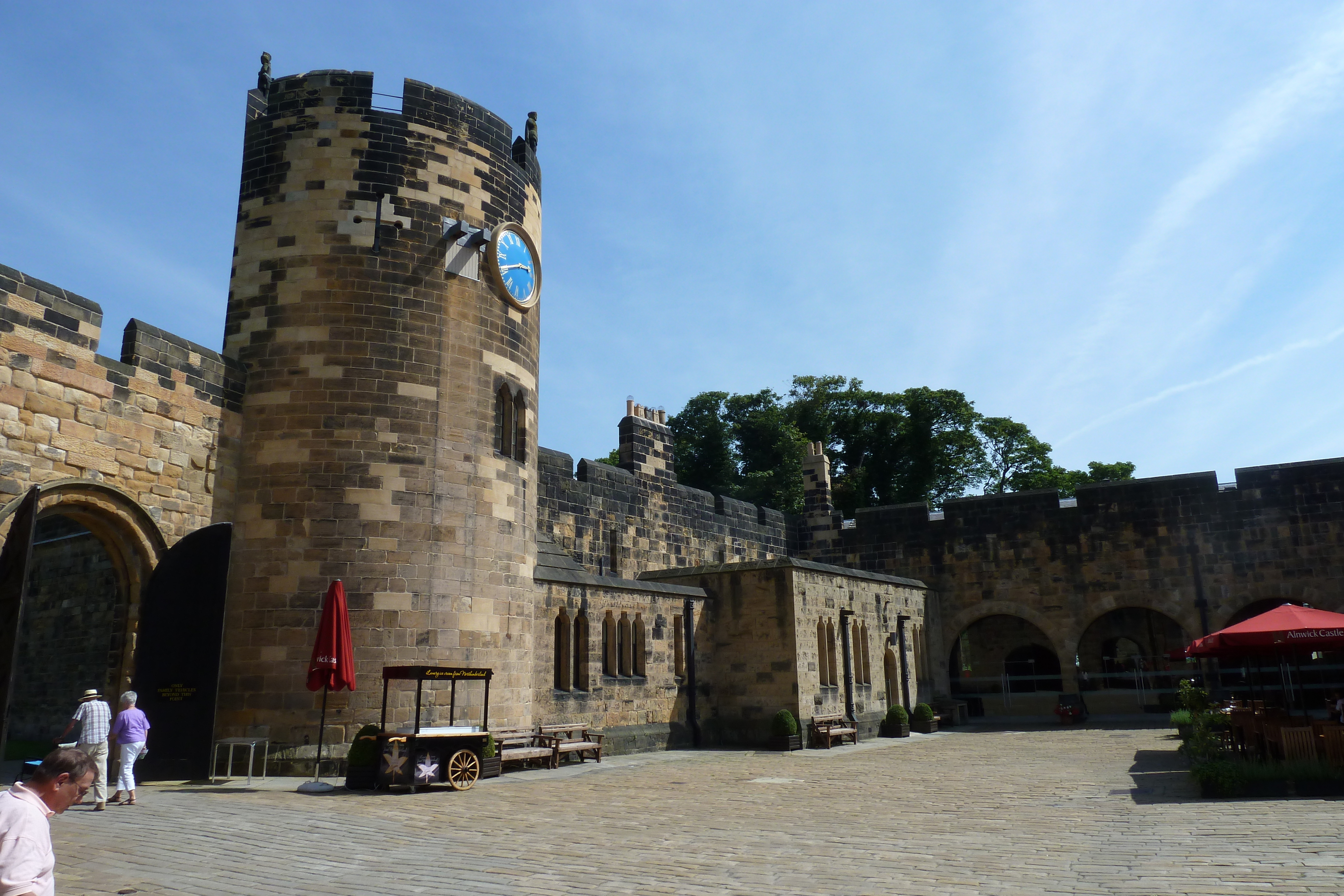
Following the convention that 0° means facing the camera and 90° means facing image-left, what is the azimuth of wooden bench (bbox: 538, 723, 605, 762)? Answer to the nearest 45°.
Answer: approximately 315°

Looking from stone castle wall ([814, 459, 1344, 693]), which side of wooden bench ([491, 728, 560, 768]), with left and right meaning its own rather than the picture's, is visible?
left

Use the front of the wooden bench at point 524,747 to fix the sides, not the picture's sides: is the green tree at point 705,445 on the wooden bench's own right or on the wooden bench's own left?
on the wooden bench's own left

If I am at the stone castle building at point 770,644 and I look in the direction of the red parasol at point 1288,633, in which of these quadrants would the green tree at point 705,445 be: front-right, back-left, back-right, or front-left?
back-left

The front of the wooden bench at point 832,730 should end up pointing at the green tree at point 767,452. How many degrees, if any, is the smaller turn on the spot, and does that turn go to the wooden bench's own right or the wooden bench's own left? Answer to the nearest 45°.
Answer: approximately 135° to the wooden bench's own left

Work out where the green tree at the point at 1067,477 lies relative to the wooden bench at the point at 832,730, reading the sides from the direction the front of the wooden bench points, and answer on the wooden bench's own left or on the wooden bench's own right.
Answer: on the wooden bench's own left
